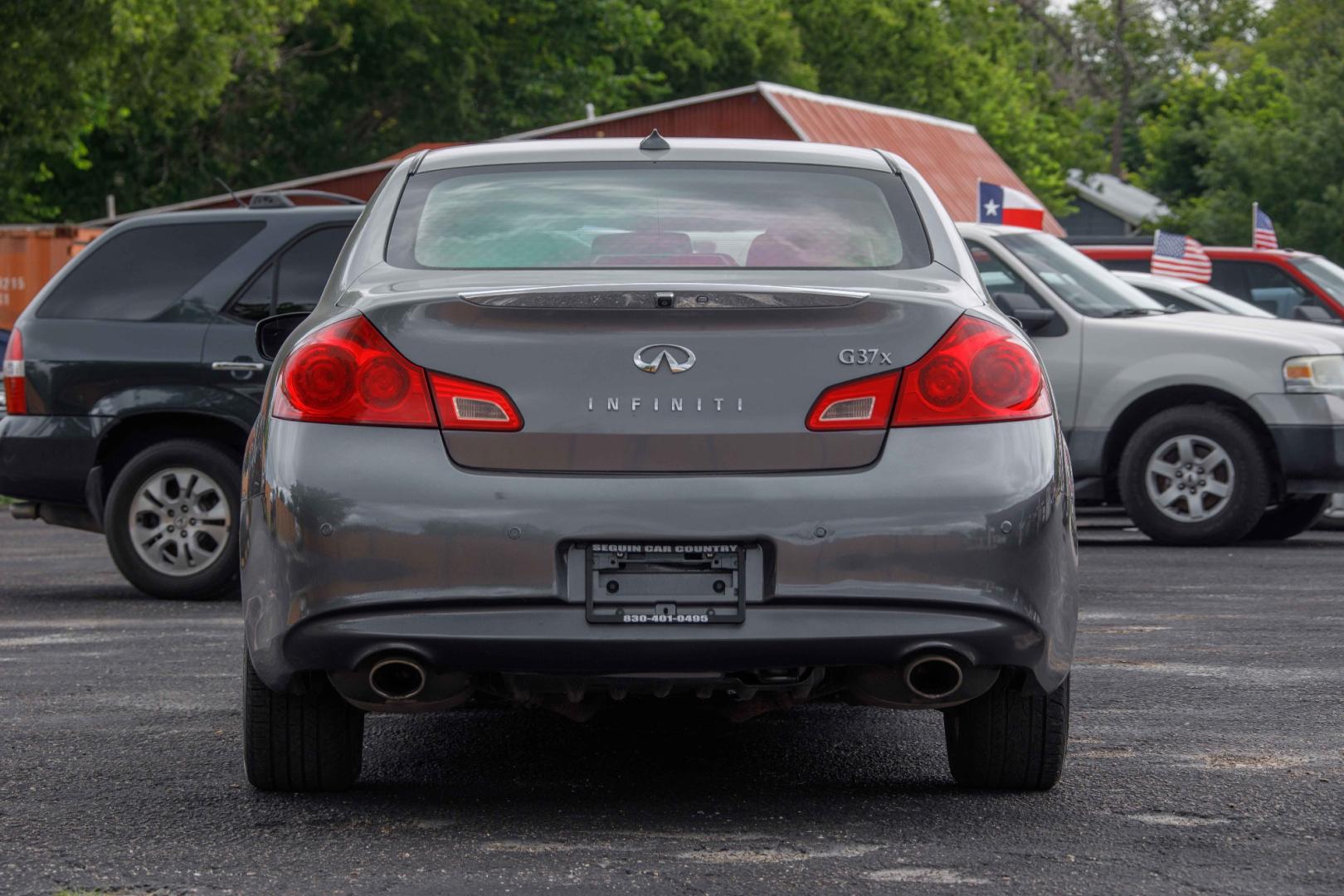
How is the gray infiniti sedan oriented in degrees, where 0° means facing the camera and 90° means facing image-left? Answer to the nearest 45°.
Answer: approximately 180°

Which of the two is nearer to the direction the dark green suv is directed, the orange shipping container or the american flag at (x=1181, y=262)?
the american flag

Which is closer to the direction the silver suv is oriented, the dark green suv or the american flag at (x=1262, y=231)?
the american flag

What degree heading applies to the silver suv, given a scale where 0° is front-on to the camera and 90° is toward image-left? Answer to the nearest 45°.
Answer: approximately 270°

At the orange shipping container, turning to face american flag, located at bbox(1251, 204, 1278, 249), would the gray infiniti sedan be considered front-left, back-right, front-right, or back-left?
front-right

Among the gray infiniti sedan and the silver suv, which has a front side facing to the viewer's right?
the silver suv

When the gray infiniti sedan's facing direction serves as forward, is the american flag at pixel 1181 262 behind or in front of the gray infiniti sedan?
in front

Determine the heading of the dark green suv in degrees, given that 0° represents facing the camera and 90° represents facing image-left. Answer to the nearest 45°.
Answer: approximately 270°

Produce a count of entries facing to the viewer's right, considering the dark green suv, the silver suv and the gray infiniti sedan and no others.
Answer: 2

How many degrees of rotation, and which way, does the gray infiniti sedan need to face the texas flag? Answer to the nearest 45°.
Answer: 0° — it already faces it

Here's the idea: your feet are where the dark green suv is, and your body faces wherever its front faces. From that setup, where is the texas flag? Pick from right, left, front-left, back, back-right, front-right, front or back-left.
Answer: front-left

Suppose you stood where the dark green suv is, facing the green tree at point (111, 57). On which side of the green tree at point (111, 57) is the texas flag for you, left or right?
right

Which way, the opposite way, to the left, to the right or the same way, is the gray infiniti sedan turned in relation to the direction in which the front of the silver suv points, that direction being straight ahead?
to the left

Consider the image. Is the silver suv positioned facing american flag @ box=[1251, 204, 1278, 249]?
no

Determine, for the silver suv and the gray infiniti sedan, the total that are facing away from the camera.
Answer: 1

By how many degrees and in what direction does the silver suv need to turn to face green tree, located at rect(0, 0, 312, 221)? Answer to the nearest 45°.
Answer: approximately 135° to its left
